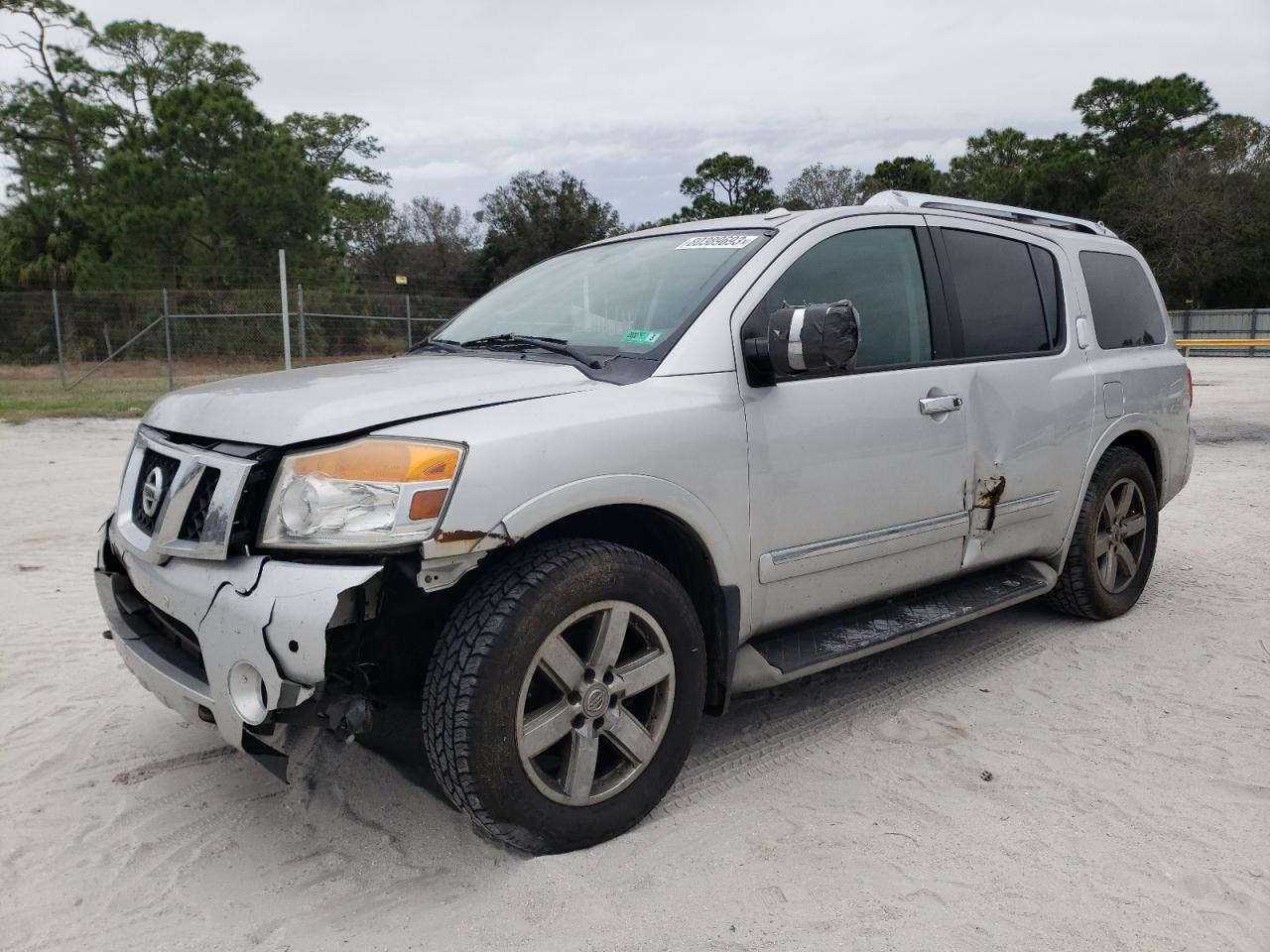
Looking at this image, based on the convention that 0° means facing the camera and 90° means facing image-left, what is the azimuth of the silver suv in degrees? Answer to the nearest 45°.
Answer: approximately 45°

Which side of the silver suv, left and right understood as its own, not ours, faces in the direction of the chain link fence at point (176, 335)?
right
